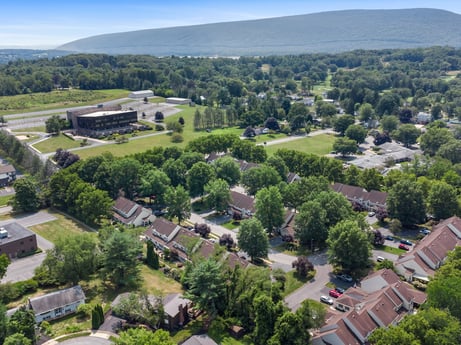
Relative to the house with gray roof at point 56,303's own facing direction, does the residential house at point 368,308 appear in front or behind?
in front

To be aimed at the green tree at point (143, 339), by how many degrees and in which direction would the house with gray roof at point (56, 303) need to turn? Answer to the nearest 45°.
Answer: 0° — it already faces it

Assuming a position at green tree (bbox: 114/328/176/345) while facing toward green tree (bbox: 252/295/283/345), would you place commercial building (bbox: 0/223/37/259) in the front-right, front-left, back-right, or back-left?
back-left
